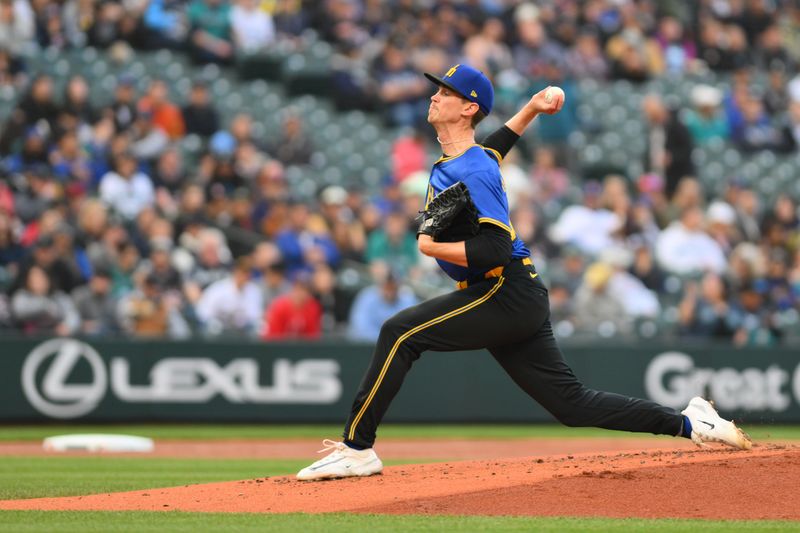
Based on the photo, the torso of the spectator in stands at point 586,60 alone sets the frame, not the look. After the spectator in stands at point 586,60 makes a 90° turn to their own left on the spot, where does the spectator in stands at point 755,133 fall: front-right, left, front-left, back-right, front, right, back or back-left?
front

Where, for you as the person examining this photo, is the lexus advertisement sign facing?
facing the viewer

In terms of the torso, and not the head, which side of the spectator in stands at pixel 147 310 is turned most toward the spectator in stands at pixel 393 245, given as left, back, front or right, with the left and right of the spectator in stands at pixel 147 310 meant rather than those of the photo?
left

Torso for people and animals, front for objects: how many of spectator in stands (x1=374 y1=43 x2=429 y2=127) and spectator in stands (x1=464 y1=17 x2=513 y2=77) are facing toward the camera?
2

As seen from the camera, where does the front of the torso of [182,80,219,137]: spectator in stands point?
toward the camera

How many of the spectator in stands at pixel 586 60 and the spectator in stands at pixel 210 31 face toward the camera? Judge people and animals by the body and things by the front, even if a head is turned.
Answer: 2

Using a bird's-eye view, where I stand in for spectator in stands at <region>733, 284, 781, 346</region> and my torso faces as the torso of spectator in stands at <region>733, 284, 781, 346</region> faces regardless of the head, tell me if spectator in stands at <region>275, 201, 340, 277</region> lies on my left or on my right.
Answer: on my right

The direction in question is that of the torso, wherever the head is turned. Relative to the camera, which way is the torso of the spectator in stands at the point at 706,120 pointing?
toward the camera

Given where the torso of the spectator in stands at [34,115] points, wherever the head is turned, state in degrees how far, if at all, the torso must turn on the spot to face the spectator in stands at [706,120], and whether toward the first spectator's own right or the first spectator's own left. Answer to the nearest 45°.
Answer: approximately 90° to the first spectator's own left

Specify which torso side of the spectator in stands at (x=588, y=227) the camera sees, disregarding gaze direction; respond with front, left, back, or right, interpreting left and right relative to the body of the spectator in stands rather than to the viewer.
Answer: front
